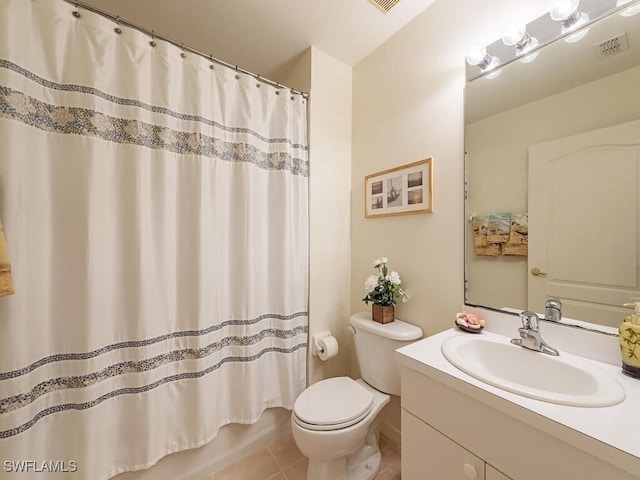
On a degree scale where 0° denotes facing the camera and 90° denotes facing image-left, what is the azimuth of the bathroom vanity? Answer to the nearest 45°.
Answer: approximately 45°

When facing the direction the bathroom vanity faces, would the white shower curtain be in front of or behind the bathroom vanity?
in front

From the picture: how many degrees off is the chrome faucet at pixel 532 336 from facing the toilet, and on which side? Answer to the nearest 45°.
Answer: approximately 45° to its right

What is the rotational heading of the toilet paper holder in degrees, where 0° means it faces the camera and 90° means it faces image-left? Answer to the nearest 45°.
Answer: approximately 315°

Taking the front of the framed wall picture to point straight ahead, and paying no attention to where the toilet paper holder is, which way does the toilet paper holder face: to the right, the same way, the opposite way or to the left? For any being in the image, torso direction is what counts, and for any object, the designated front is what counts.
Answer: to the left

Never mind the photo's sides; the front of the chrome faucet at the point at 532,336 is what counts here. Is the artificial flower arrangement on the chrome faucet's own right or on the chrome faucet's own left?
on the chrome faucet's own right

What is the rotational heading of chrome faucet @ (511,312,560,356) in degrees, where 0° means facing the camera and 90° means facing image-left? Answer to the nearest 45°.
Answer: approximately 45°

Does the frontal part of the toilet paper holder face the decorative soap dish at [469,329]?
yes

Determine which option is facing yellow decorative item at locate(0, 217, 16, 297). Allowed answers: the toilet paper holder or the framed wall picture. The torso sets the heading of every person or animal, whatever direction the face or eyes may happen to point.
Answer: the framed wall picture

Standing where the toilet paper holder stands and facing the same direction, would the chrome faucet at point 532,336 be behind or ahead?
ahead
